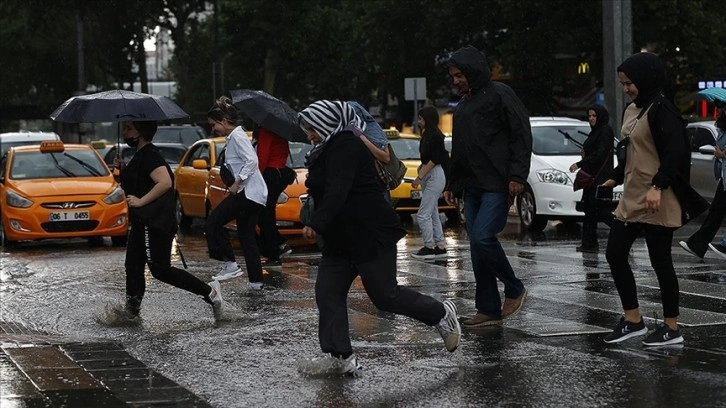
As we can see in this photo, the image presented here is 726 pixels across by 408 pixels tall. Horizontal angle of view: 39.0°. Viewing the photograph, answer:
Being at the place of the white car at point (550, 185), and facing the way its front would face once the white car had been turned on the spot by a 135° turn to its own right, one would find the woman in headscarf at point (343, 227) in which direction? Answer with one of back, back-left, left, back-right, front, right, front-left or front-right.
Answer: left

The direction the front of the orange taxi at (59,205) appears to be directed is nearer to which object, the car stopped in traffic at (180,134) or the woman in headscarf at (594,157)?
the woman in headscarf

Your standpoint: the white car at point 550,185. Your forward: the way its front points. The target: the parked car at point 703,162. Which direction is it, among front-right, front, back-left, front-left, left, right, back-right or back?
left

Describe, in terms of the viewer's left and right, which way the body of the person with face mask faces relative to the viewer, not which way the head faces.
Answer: facing to the left of the viewer

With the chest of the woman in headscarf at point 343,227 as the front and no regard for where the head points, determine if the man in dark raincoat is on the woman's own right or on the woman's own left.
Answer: on the woman's own right

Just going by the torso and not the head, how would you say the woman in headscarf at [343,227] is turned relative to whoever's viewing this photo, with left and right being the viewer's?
facing to the left of the viewer

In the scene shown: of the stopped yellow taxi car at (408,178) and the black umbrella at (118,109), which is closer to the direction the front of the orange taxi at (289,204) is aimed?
the black umbrella
